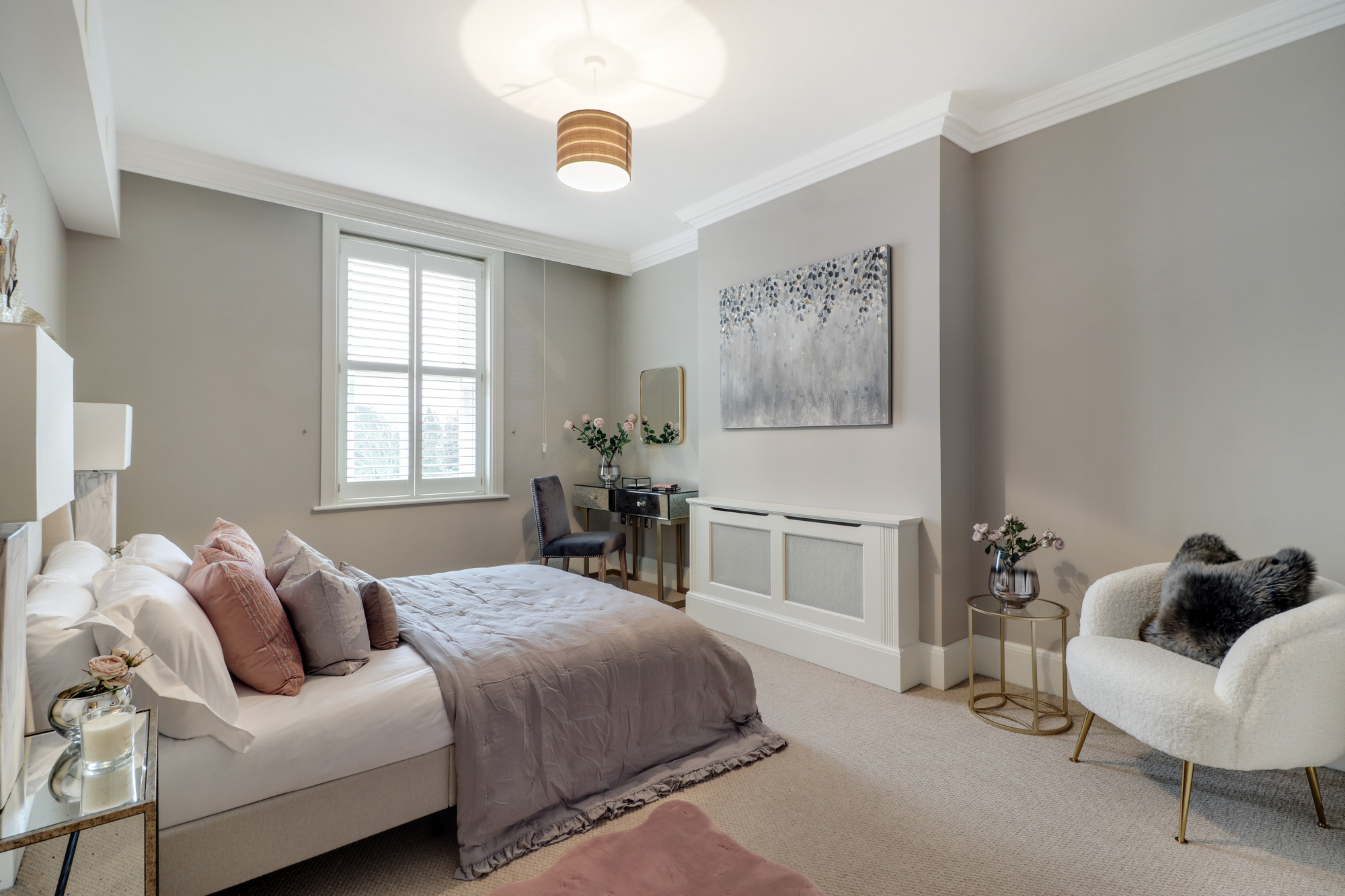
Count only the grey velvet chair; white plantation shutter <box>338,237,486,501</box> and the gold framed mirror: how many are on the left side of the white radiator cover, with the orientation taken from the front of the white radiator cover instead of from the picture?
0

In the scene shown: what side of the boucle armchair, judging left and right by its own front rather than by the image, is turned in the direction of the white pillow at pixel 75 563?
front

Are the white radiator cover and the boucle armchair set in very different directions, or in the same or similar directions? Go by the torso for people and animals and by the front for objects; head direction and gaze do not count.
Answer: same or similar directions

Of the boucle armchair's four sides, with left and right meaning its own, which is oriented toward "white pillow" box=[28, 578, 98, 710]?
front

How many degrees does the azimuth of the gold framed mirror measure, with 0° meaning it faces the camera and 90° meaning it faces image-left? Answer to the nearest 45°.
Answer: approximately 45°

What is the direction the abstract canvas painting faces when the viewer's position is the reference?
facing the viewer and to the left of the viewer

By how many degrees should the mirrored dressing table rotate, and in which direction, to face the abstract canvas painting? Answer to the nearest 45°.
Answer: approximately 90° to its left

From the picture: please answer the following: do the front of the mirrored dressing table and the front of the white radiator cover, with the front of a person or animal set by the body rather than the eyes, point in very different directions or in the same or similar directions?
same or similar directions

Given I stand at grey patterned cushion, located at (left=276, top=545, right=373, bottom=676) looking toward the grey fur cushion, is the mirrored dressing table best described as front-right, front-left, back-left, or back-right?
front-left

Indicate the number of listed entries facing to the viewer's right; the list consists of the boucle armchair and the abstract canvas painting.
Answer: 0

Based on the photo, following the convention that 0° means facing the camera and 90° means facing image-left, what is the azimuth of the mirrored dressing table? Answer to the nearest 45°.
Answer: approximately 45°

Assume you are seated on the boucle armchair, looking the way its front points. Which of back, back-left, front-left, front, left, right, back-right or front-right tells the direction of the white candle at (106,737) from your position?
front

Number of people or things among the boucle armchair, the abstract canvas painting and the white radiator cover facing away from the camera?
0

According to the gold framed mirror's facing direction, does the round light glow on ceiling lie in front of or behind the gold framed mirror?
in front

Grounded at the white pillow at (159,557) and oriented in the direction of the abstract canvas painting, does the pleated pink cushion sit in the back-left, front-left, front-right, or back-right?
front-right

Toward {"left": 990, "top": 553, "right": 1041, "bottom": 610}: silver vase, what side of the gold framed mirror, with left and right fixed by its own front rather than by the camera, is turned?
left

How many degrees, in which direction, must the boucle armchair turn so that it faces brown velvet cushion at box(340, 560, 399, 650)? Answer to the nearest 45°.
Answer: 0° — it already faces it

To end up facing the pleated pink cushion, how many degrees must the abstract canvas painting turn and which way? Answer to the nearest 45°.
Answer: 0° — it already faces it

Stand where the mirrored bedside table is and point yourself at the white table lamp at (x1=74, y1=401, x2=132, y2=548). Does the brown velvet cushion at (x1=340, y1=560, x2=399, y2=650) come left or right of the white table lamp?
right

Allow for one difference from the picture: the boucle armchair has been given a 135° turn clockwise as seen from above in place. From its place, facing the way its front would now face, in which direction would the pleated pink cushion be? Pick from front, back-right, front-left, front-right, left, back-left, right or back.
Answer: back-left
